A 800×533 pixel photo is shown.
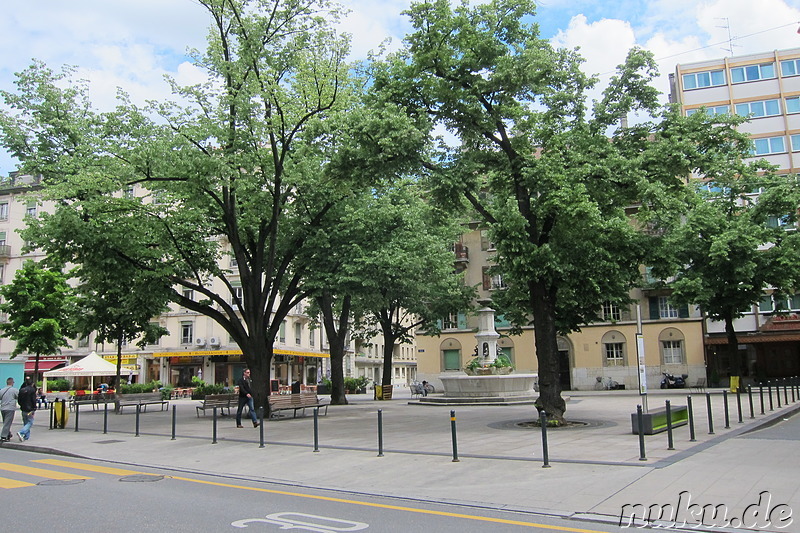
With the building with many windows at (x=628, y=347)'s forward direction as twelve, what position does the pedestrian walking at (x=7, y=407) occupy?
The pedestrian walking is roughly at 1 o'clock from the building with many windows.

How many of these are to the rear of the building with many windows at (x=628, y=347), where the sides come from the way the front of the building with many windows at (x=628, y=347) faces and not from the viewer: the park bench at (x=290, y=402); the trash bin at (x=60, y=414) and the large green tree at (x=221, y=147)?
0

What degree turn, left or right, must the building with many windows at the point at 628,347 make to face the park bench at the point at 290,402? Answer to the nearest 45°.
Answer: approximately 45° to its right

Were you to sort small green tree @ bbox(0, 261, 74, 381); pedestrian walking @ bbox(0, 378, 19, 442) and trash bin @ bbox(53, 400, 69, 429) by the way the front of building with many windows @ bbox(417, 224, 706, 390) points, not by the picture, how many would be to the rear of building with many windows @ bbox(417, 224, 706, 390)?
0

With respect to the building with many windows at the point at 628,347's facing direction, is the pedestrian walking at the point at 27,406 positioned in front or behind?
in front

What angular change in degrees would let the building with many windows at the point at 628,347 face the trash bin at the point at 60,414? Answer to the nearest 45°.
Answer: approximately 45° to its right

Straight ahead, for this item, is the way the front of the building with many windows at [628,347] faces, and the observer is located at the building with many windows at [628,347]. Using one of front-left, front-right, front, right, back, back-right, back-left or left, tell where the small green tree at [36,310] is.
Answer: front-right

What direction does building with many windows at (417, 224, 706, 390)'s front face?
toward the camera

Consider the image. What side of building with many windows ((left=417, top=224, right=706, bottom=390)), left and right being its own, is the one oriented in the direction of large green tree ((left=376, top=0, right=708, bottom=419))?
front

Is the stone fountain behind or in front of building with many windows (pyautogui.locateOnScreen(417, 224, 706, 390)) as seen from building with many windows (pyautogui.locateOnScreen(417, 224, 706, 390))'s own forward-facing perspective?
in front
